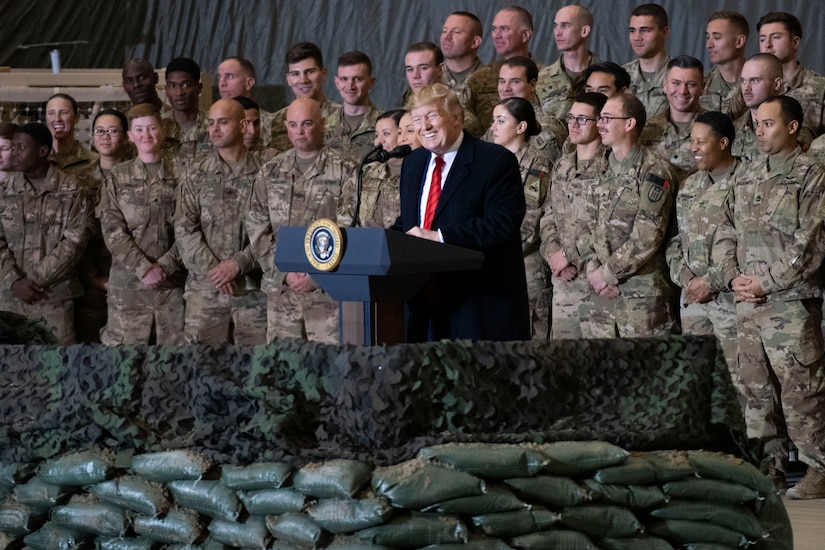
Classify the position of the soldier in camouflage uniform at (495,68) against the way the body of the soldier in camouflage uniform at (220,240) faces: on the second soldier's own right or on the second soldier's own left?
on the second soldier's own left

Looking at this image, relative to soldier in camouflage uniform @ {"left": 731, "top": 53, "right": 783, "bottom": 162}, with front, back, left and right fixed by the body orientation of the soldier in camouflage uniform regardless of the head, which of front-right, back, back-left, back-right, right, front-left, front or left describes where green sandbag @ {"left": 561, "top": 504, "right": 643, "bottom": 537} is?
front-left

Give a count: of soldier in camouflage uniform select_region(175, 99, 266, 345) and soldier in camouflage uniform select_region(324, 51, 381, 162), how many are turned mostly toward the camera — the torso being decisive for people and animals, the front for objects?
2

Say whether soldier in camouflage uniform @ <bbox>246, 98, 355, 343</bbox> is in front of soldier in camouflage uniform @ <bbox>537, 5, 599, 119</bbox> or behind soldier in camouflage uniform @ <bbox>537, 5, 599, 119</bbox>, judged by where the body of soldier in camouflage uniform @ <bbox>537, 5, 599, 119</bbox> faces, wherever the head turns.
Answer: in front

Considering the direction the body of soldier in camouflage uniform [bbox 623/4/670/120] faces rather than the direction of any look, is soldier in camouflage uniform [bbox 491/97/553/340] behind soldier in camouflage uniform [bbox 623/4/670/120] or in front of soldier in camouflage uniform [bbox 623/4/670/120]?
in front

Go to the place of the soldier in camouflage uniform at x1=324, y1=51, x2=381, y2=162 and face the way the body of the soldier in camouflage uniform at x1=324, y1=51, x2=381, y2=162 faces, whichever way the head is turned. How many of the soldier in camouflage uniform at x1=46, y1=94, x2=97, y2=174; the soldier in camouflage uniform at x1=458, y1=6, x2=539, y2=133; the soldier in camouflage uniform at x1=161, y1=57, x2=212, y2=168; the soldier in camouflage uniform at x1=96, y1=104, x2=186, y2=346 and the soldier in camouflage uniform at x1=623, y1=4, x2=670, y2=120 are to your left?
2

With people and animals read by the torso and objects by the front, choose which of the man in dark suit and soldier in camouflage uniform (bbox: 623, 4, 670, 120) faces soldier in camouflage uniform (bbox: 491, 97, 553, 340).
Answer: soldier in camouflage uniform (bbox: 623, 4, 670, 120)

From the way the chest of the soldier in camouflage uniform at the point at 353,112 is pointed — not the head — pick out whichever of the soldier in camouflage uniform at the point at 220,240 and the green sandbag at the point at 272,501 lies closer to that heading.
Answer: the green sandbag

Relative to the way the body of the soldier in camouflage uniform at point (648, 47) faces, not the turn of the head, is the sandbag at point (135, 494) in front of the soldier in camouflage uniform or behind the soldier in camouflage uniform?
in front

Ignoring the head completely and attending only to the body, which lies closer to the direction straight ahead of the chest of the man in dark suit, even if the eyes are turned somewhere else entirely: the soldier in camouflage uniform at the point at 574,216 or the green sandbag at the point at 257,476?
the green sandbag
